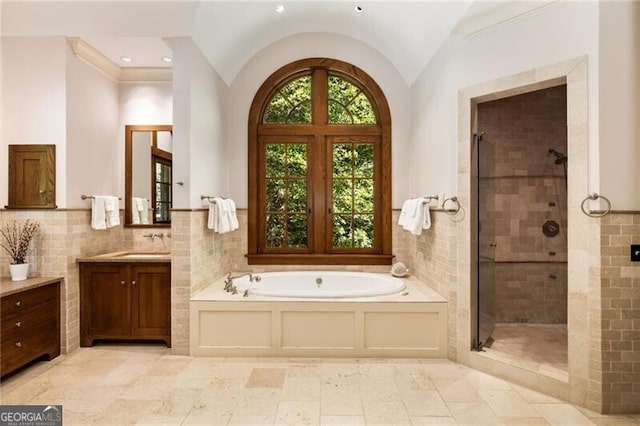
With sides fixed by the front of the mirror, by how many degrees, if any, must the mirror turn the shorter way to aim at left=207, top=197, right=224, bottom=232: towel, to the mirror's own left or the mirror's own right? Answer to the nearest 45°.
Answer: approximately 45° to the mirror's own left

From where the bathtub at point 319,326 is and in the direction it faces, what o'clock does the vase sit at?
The vase is roughly at 3 o'clock from the bathtub.

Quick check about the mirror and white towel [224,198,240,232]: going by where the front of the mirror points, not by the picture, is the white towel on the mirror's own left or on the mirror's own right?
on the mirror's own left

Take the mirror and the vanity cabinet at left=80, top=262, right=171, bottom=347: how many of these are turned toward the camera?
2

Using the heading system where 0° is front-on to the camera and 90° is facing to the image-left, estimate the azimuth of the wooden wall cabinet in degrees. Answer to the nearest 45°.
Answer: approximately 0°

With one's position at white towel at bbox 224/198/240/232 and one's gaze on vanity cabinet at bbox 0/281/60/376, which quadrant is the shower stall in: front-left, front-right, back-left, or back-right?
back-left
